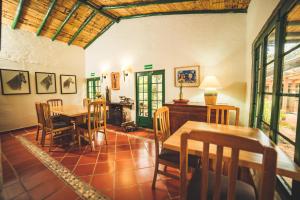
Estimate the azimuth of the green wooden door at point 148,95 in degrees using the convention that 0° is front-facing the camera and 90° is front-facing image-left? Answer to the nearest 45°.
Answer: approximately 45°

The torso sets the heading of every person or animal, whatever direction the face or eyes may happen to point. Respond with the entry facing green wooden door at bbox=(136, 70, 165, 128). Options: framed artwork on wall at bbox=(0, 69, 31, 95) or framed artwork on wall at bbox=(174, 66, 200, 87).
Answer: framed artwork on wall at bbox=(0, 69, 31, 95)

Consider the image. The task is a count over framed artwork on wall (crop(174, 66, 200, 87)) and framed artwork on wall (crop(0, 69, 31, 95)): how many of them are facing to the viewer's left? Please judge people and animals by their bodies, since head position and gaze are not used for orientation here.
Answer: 0

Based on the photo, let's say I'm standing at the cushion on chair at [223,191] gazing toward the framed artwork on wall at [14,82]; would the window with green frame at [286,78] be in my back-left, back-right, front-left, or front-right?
back-right

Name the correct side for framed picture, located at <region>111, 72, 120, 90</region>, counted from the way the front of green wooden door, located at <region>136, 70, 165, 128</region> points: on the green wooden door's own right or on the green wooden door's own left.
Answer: on the green wooden door's own right

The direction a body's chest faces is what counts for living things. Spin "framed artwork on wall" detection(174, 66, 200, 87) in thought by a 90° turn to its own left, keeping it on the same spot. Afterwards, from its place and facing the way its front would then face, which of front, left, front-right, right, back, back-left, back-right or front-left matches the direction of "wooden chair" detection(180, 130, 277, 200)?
right

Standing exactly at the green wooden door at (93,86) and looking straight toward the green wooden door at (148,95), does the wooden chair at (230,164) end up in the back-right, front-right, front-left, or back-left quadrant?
front-right

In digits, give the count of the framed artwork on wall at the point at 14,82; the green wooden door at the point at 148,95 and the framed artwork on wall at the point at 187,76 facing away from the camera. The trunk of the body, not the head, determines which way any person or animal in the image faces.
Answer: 0

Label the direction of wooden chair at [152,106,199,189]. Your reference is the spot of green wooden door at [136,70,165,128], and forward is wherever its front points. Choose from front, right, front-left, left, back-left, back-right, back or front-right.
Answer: front-left

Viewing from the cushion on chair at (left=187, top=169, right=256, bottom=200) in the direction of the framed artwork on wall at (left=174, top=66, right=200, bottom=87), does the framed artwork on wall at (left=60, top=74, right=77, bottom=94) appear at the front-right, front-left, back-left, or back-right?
front-left

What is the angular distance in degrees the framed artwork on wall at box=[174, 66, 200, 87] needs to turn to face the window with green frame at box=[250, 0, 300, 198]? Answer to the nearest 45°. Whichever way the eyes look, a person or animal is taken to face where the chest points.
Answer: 0° — it already faces it

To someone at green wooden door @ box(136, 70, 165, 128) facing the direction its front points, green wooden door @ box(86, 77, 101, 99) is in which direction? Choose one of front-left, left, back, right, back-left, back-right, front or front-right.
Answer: right

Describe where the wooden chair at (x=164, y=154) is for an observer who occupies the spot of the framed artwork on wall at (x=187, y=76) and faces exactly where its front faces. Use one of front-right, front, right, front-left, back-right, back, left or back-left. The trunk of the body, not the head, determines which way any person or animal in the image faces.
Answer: front

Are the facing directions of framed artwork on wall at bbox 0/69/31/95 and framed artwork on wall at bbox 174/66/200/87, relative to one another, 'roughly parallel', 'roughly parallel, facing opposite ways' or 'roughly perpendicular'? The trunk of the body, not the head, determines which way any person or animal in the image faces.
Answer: roughly perpendicular

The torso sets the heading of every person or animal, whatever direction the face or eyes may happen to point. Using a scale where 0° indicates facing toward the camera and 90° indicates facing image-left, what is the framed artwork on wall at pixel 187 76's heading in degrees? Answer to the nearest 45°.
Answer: approximately 0°

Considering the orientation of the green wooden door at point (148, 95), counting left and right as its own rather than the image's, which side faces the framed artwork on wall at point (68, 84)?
right

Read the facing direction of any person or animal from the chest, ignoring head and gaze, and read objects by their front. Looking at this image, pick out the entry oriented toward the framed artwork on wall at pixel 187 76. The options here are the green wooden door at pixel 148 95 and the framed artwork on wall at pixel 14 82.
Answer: the framed artwork on wall at pixel 14 82

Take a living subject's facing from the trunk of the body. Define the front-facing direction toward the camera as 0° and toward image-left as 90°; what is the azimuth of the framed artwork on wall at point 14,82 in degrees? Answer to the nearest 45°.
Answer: approximately 315°

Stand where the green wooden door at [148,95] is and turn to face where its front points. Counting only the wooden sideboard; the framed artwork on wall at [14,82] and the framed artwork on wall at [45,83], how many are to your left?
1
